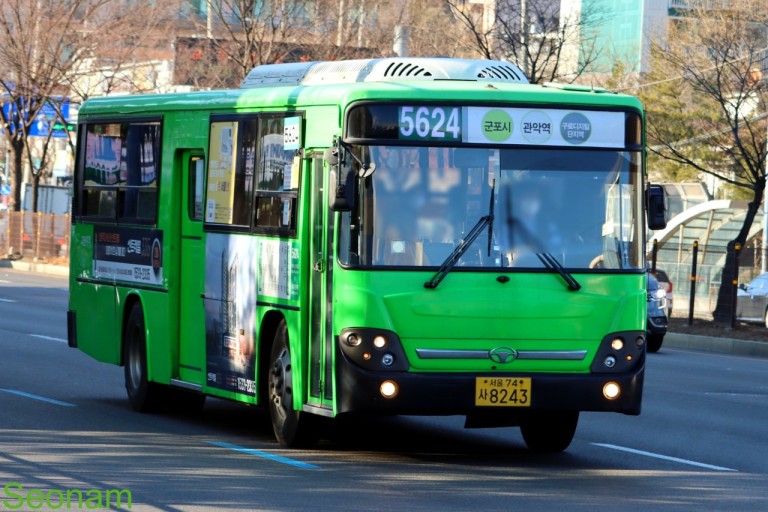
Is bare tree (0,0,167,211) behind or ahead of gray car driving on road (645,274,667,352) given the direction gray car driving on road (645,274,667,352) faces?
behind

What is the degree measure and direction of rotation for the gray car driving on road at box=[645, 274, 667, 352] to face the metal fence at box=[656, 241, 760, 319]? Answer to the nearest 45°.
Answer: approximately 135° to its left

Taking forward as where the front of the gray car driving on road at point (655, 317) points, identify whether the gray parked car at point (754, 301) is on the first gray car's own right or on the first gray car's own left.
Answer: on the first gray car's own left

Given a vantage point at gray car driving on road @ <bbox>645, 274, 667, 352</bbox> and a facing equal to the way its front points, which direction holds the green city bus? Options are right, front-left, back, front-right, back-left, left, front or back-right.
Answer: front-right

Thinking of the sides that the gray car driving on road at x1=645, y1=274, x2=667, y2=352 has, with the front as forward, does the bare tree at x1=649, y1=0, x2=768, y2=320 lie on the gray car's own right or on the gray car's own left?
on the gray car's own left
